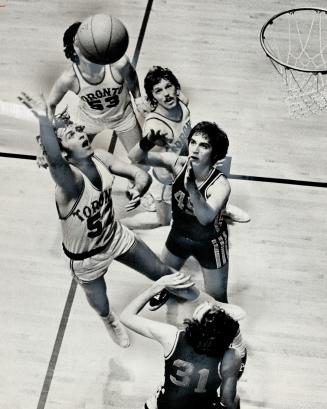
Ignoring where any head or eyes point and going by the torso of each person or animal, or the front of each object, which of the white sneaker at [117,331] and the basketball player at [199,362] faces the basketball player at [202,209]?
the basketball player at [199,362]

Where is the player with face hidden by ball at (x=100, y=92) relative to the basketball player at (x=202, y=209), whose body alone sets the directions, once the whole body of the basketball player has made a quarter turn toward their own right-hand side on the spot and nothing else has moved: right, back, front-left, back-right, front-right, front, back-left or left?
front

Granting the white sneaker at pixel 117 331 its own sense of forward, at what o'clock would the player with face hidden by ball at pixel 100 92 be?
The player with face hidden by ball is roughly at 7 o'clock from the white sneaker.

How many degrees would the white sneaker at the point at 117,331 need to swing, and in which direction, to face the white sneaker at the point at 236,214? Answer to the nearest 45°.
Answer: approximately 90° to its left

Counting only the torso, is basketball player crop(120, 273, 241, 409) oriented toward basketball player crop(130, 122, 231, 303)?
yes

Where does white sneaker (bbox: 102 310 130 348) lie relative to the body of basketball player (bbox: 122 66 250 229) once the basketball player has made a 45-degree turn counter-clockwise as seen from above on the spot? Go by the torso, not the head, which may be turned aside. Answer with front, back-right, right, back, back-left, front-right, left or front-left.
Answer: right

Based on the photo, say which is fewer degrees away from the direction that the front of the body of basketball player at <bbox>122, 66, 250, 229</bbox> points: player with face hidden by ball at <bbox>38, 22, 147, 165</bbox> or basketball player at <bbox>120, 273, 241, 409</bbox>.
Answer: the basketball player

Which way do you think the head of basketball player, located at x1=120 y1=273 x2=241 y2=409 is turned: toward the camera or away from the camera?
away from the camera

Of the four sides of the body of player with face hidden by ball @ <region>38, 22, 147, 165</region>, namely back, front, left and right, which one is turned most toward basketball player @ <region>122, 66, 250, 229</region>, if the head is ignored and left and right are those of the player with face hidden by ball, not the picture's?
left

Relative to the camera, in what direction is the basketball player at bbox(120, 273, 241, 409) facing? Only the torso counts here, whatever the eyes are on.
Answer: away from the camera

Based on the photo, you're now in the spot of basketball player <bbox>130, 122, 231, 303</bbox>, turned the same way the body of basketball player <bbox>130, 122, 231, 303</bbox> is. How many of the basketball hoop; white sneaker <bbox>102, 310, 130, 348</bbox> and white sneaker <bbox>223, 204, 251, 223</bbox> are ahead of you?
1

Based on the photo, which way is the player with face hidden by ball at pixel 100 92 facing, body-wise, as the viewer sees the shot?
toward the camera
